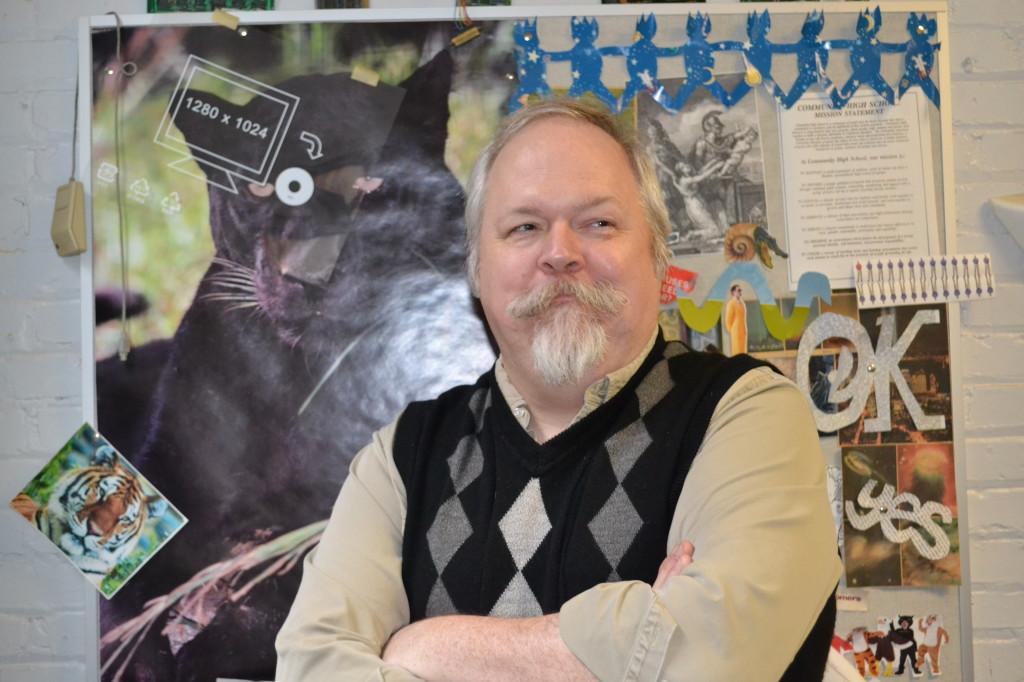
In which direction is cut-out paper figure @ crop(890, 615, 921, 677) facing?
toward the camera

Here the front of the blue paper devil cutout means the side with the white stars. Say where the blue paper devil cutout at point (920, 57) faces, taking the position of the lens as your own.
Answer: facing the viewer

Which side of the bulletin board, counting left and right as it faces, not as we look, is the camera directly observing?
front

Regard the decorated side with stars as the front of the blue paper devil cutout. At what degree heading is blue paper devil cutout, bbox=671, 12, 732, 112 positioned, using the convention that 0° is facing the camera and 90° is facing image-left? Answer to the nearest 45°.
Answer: approximately 0°

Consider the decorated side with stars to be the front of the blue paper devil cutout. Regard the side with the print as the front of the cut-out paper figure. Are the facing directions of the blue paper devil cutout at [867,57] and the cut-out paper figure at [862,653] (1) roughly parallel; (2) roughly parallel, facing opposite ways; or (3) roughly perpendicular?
roughly parallel

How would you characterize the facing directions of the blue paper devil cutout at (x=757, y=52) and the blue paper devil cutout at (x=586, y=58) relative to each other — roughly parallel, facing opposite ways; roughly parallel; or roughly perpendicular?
roughly parallel

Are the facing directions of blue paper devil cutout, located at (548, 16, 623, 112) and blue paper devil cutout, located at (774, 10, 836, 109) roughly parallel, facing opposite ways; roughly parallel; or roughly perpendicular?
roughly parallel
